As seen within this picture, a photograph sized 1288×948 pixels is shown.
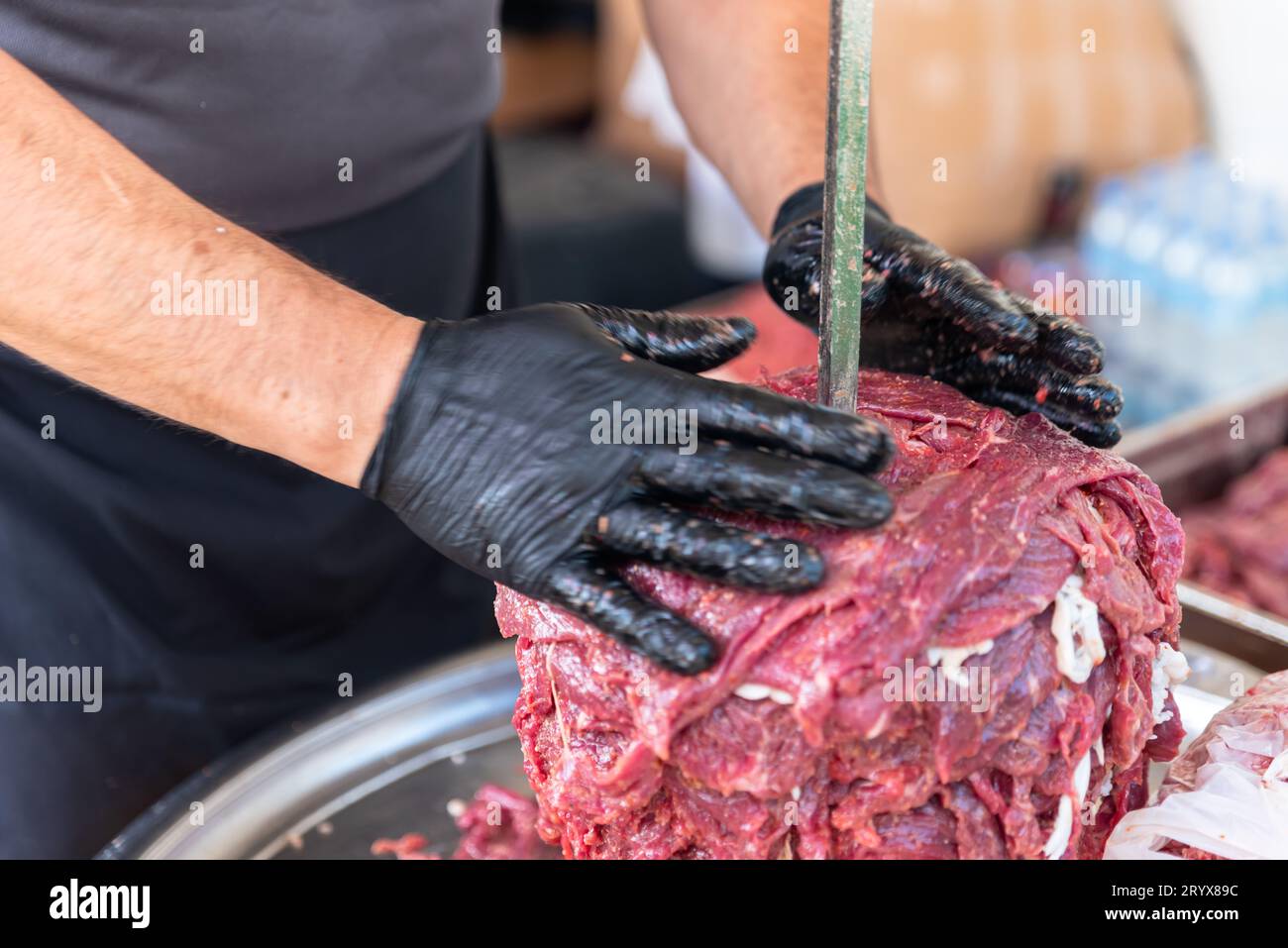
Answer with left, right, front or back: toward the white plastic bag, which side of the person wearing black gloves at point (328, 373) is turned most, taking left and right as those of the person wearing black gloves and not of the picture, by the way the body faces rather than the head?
front

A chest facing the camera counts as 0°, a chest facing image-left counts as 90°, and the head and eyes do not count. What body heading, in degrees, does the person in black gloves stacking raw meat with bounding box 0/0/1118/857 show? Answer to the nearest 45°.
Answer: approximately 315°
